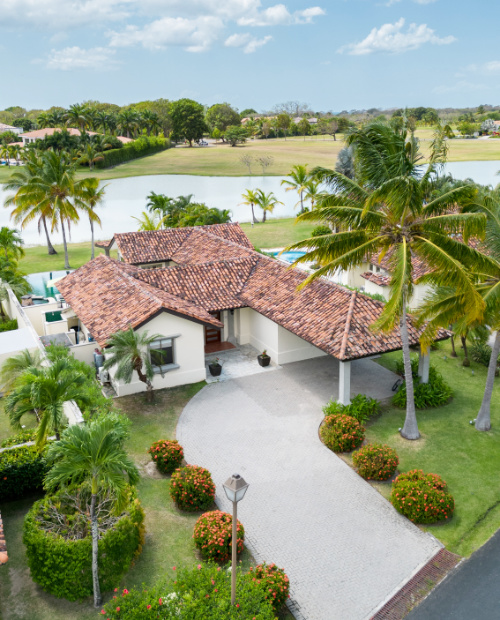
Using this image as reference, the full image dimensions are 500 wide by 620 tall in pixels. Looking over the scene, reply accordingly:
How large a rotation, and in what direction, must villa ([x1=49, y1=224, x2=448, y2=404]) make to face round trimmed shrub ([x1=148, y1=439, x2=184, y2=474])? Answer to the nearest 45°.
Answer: approximately 45° to its right

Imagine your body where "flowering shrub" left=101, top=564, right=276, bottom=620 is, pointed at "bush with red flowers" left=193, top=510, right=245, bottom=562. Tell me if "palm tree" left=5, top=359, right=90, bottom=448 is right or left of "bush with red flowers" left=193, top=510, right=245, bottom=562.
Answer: left

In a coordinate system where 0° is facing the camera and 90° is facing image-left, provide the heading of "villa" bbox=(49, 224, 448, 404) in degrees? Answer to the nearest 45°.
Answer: approximately 315°

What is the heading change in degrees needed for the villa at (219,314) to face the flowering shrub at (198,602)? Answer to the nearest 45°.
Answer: approximately 45° to its right

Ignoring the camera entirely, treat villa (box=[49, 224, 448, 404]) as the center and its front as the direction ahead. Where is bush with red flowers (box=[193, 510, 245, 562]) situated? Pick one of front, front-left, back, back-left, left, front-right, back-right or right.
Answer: front-right

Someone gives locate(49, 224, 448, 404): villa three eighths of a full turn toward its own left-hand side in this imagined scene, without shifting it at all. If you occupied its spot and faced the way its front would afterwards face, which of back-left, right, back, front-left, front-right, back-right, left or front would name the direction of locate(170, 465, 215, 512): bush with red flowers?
back

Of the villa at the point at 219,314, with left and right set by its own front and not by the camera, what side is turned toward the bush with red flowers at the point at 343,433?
front

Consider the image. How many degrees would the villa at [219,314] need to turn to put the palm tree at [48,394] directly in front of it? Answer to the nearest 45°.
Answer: approximately 45° to its right

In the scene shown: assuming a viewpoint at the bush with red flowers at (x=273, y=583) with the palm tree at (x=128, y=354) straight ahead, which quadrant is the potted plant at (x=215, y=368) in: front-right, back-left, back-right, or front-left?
front-right

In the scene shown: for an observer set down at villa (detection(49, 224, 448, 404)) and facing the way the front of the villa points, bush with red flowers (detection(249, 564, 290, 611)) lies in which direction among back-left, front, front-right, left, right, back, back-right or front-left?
front-right

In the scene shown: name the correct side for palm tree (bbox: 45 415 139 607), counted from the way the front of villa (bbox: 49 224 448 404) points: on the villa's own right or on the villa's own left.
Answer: on the villa's own right

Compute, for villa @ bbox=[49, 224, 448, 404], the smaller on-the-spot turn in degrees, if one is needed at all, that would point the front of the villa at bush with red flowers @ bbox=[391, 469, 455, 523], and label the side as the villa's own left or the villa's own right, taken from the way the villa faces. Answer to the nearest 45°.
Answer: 0° — it already faces it

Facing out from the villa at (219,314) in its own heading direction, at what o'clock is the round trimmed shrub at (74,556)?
The round trimmed shrub is roughly at 2 o'clock from the villa.

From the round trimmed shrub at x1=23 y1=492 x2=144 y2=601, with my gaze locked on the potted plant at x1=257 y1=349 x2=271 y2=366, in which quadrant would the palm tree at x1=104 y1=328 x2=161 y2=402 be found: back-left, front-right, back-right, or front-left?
front-left
